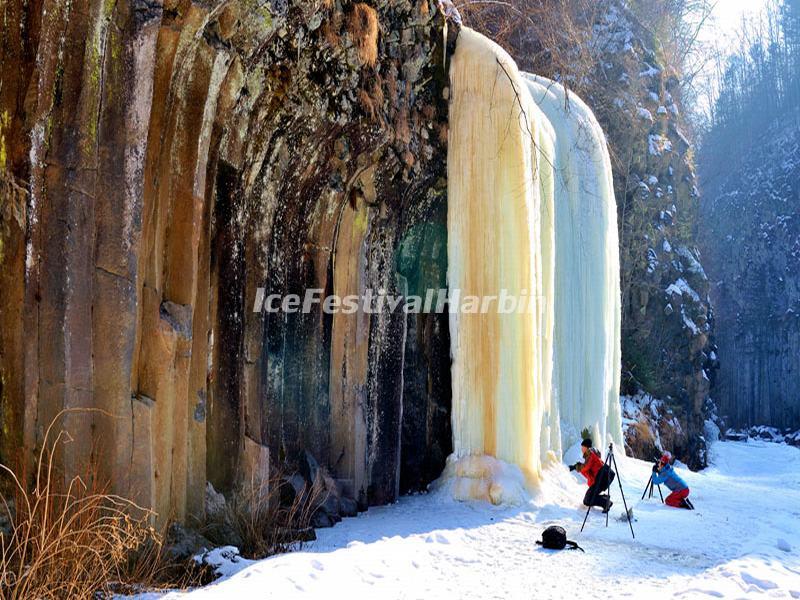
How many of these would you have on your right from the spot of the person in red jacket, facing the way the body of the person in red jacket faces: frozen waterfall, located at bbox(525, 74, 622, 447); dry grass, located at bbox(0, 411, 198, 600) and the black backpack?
1

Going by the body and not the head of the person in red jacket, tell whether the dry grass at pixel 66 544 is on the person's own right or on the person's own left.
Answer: on the person's own left

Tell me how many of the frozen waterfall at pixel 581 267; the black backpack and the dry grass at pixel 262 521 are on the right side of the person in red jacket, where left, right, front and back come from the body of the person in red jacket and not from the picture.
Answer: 1

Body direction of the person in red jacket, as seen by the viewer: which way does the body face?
to the viewer's left

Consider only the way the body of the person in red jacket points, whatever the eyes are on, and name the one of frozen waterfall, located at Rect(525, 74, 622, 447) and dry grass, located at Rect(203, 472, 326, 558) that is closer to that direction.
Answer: the dry grass

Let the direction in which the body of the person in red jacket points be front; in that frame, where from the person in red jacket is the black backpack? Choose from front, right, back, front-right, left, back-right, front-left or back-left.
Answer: left

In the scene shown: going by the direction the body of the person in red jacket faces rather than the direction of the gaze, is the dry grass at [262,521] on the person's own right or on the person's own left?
on the person's own left

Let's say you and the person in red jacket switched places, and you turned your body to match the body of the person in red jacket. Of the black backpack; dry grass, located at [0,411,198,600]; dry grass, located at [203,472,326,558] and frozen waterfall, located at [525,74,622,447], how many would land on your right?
1

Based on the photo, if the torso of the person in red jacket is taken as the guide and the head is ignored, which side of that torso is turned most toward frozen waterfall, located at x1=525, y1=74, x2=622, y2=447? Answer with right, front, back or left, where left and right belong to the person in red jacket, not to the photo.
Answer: right

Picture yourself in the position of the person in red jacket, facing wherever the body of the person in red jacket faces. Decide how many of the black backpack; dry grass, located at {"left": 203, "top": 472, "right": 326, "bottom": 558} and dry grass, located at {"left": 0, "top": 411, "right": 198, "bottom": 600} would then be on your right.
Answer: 0
